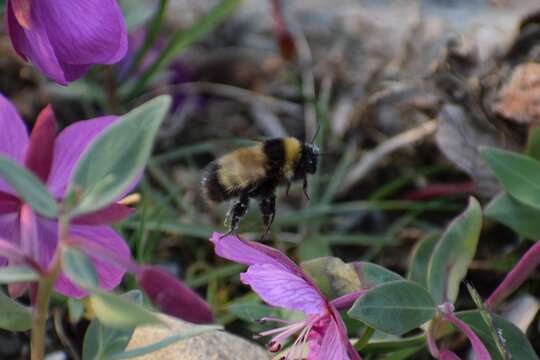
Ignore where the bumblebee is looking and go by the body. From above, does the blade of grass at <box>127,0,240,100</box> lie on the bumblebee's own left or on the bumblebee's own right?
on the bumblebee's own left

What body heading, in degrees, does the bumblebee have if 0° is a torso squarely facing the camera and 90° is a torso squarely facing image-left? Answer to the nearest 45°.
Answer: approximately 270°

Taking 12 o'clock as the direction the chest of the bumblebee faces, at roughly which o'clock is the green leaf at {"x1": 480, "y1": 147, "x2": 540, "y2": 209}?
The green leaf is roughly at 12 o'clock from the bumblebee.

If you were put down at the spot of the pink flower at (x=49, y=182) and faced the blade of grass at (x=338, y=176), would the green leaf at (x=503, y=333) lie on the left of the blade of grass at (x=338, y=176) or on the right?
right

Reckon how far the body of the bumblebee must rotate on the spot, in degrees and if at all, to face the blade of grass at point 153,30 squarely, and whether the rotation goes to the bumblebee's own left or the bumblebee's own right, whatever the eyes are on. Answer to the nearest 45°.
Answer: approximately 90° to the bumblebee's own left

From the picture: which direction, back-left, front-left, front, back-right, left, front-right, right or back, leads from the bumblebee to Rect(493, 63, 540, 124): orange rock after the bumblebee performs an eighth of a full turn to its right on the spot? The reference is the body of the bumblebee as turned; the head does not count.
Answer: left
